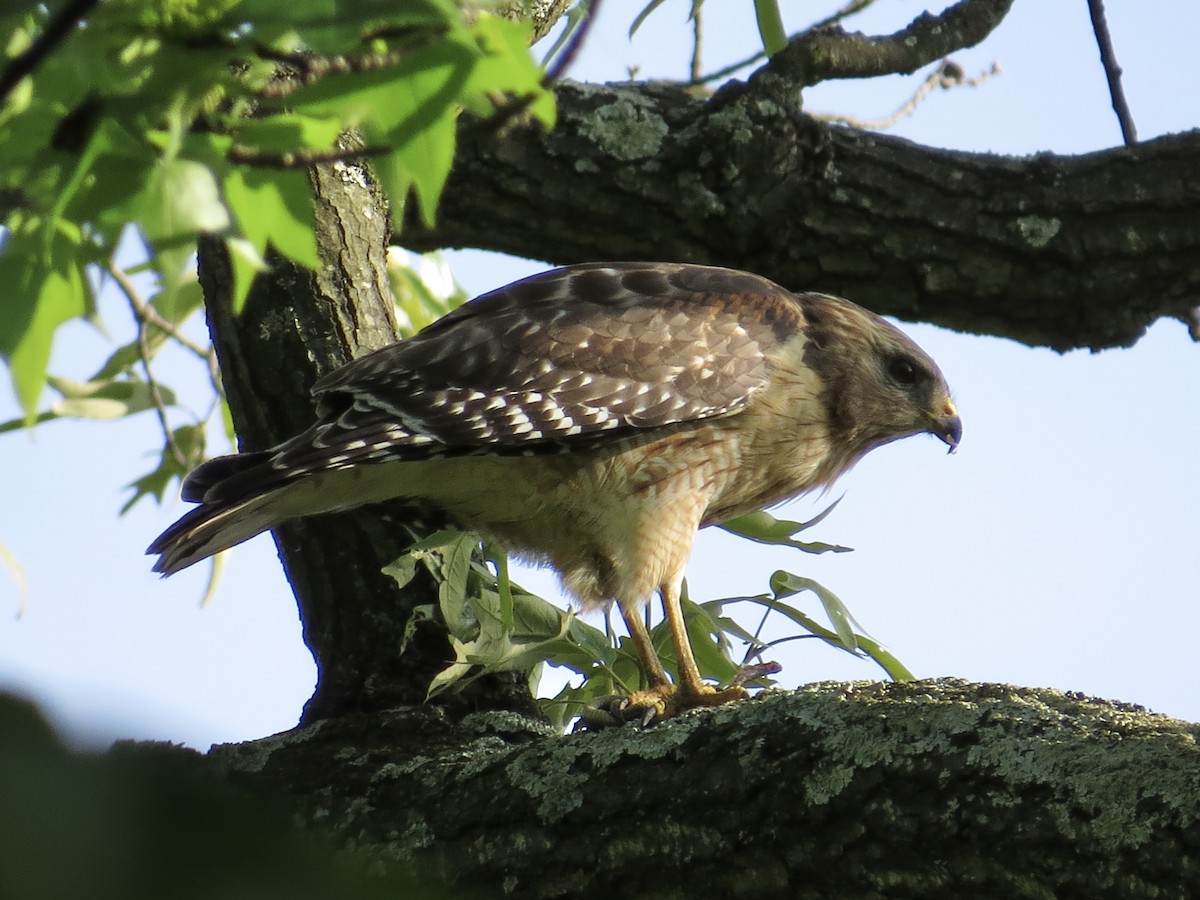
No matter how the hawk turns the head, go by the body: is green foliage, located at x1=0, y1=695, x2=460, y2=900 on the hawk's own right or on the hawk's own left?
on the hawk's own right

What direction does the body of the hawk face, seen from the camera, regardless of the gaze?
to the viewer's right
